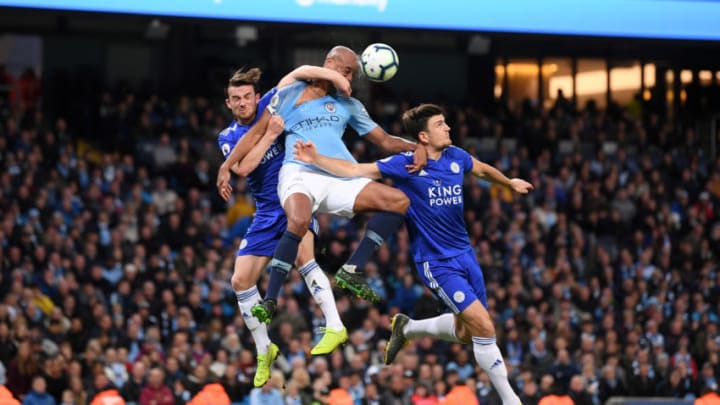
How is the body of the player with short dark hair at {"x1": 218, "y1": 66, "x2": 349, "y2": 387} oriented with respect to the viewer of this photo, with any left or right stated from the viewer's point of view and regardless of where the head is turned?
facing the viewer and to the right of the viewer

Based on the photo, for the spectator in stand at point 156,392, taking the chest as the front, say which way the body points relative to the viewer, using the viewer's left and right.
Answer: facing the viewer

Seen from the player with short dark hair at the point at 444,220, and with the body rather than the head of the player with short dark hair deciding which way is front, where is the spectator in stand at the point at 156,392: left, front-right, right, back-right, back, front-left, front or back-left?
back

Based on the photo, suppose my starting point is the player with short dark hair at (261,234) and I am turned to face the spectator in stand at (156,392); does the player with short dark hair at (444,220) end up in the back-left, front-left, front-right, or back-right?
back-right

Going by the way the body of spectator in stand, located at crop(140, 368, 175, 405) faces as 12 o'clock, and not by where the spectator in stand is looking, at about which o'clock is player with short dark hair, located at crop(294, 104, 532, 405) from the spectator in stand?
The player with short dark hair is roughly at 11 o'clock from the spectator in stand.

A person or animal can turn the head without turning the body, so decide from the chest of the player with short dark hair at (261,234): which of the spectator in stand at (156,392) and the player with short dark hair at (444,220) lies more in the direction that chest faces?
the player with short dark hair

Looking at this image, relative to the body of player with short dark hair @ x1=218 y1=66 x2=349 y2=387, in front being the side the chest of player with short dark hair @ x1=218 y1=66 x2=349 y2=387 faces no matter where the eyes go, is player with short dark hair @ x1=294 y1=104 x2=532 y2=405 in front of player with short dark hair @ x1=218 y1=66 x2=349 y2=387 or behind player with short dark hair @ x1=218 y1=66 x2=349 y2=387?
in front
